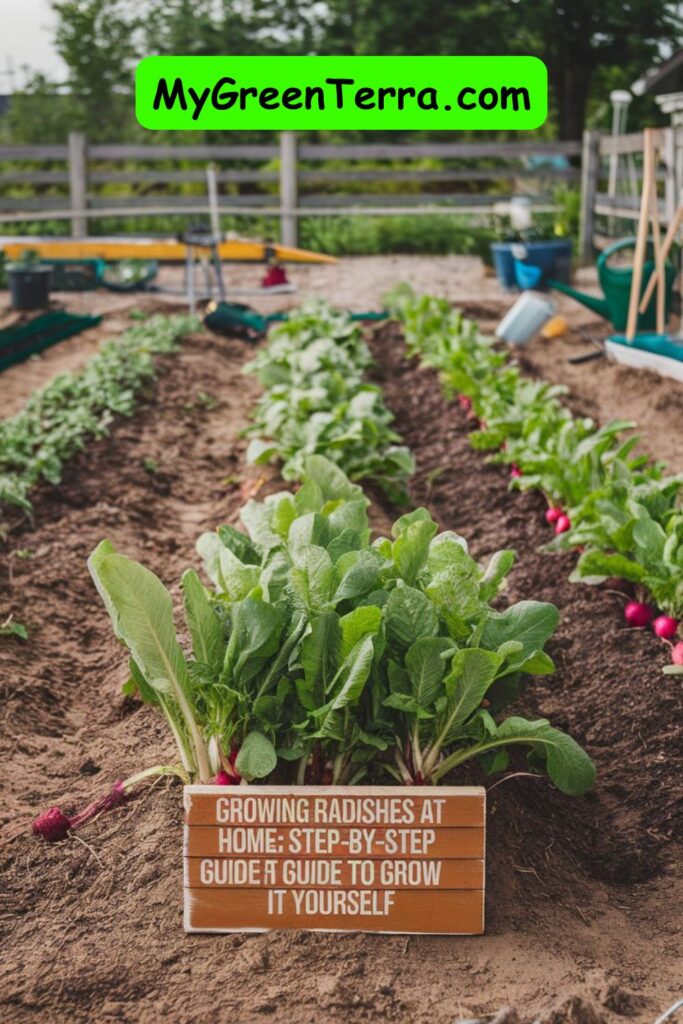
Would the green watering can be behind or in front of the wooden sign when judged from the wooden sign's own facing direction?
behind

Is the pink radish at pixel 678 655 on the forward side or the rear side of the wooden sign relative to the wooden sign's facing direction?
on the rear side

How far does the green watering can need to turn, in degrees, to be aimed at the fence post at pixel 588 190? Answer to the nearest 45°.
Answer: approximately 90° to its right

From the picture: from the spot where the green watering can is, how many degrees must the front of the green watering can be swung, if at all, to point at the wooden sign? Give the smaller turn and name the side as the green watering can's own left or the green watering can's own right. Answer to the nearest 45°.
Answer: approximately 90° to the green watering can's own left

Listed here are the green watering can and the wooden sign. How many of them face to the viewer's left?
1

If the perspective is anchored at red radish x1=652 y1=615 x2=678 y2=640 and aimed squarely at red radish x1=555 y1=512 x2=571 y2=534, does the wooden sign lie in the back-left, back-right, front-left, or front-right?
back-left

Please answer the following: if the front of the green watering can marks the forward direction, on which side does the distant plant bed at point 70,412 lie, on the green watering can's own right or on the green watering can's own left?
on the green watering can's own left

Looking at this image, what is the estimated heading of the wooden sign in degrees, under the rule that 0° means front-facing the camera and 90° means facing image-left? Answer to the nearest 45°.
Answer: approximately 0°

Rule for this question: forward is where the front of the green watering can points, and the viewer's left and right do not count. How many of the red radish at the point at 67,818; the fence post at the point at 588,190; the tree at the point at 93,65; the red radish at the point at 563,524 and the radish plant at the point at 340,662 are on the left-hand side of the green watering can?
3

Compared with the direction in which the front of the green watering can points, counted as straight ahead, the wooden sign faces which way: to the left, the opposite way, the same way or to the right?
to the left

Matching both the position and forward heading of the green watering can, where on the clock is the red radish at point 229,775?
The red radish is roughly at 9 o'clock from the green watering can.

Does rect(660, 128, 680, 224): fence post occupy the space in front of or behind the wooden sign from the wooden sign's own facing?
behind

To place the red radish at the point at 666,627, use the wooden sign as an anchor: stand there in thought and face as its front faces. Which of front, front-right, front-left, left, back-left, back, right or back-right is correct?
back-left

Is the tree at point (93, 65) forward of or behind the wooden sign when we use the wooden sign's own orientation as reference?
behind

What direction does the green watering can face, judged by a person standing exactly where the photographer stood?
facing to the left of the viewer
